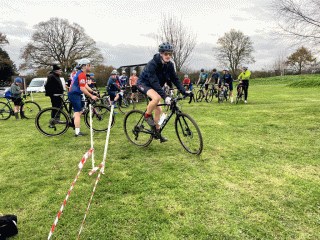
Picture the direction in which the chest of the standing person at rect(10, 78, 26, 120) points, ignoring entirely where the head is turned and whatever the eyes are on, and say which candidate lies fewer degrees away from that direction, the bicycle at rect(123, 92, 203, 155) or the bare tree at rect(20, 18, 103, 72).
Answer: the bicycle

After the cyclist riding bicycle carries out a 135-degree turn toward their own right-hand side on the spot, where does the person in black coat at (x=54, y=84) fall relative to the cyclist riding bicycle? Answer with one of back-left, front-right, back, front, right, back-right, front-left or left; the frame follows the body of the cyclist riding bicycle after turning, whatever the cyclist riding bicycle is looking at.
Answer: front-right

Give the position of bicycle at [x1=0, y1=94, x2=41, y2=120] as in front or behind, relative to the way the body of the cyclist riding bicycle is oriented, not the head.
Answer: behind

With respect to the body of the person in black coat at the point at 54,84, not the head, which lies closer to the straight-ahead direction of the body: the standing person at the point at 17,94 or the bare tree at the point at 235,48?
the bare tree

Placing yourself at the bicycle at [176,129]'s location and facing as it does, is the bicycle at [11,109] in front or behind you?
behind

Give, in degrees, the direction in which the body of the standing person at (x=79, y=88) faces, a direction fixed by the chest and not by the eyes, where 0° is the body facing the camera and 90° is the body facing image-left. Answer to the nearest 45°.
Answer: approximately 270°

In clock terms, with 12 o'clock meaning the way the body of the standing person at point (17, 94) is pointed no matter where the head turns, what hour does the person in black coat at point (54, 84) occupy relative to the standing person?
The person in black coat is roughly at 1 o'clock from the standing person.

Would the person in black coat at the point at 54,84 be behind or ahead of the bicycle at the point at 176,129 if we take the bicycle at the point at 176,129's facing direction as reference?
behind

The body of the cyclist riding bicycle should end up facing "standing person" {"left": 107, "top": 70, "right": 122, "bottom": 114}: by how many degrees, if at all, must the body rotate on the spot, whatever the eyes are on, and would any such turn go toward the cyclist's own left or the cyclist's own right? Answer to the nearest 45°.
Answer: approximately 135° to the cyclist's own left

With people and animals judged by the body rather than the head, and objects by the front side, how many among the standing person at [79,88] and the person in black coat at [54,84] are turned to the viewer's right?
2

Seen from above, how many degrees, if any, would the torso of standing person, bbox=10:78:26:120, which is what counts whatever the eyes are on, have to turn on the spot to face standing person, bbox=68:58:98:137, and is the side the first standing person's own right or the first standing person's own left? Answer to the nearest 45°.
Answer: approximately 45° to the first standing person's own right

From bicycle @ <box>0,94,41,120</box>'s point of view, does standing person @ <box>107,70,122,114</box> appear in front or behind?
in front
